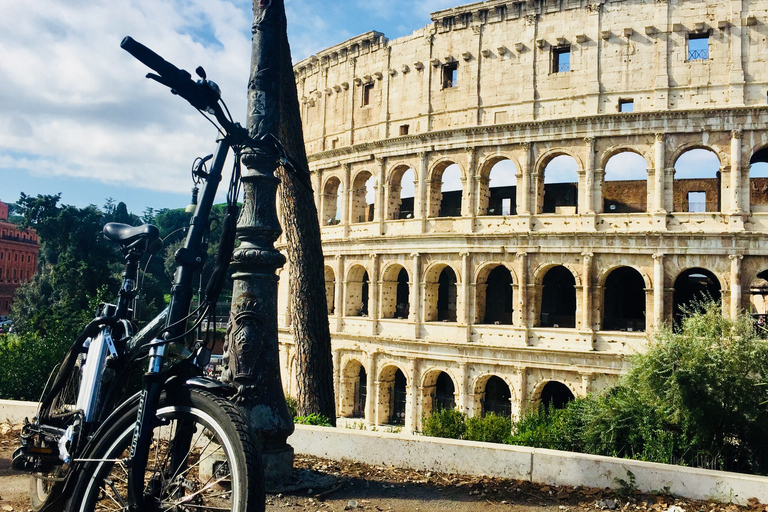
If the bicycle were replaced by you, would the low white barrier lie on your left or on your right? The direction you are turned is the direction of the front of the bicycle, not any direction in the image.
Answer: on your left

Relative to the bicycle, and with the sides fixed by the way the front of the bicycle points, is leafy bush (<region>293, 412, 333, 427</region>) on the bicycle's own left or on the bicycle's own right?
on the bicycle's own left

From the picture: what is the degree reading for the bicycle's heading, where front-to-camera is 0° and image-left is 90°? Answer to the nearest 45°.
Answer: approximately 315°

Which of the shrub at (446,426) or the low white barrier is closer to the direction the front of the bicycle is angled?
the low white barrier

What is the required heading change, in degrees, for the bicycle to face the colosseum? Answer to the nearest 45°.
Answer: approximately 90° to its left

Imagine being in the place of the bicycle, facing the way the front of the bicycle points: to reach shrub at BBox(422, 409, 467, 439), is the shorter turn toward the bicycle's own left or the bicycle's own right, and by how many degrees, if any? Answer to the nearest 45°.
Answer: approximately 90° to the bicycle's own left

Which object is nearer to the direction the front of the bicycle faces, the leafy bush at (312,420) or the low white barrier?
the low white barrier

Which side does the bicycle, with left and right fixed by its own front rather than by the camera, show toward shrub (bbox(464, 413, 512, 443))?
left
